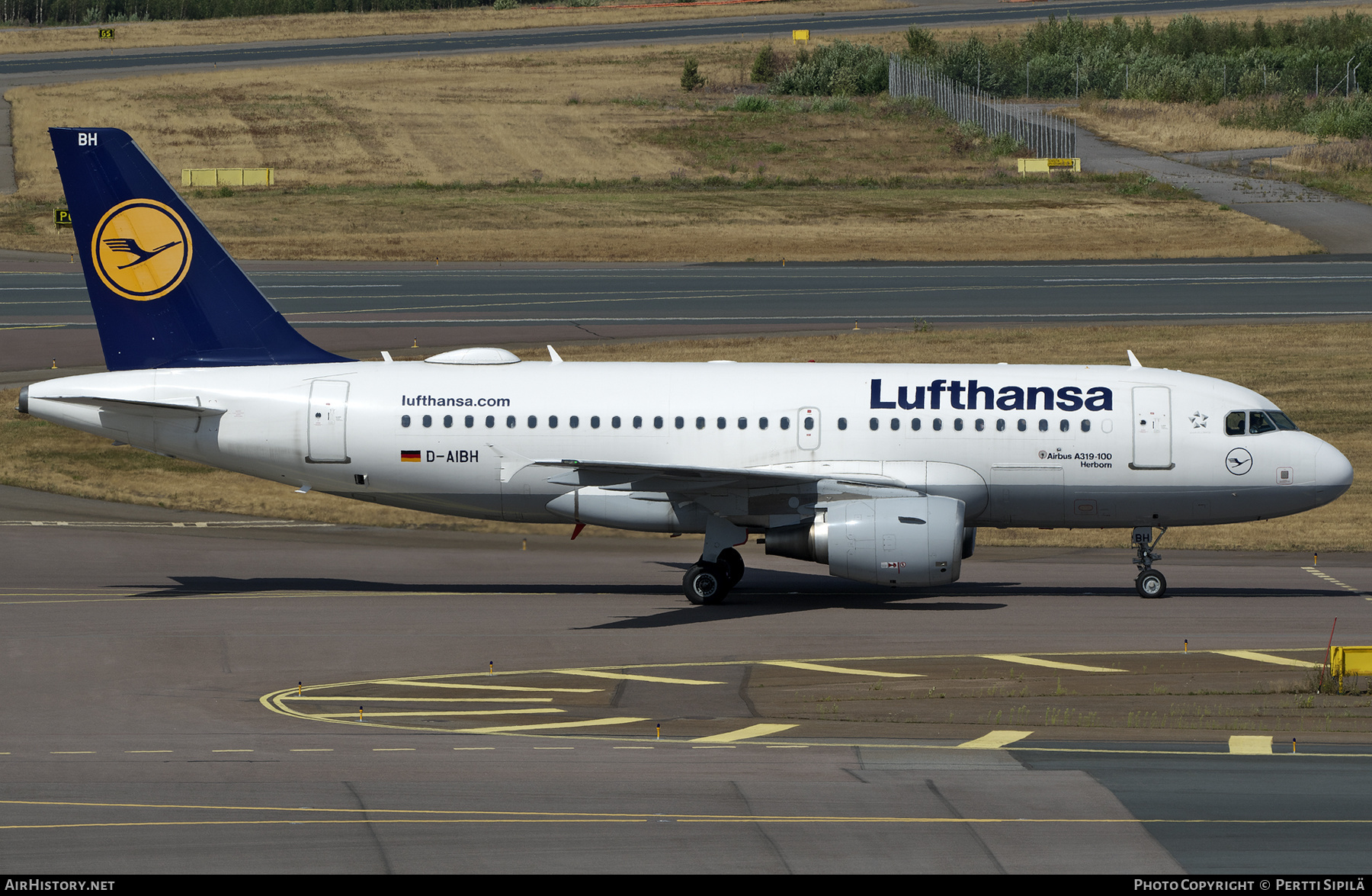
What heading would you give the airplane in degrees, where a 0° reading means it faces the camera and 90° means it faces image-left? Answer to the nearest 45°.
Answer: approximately 270°
